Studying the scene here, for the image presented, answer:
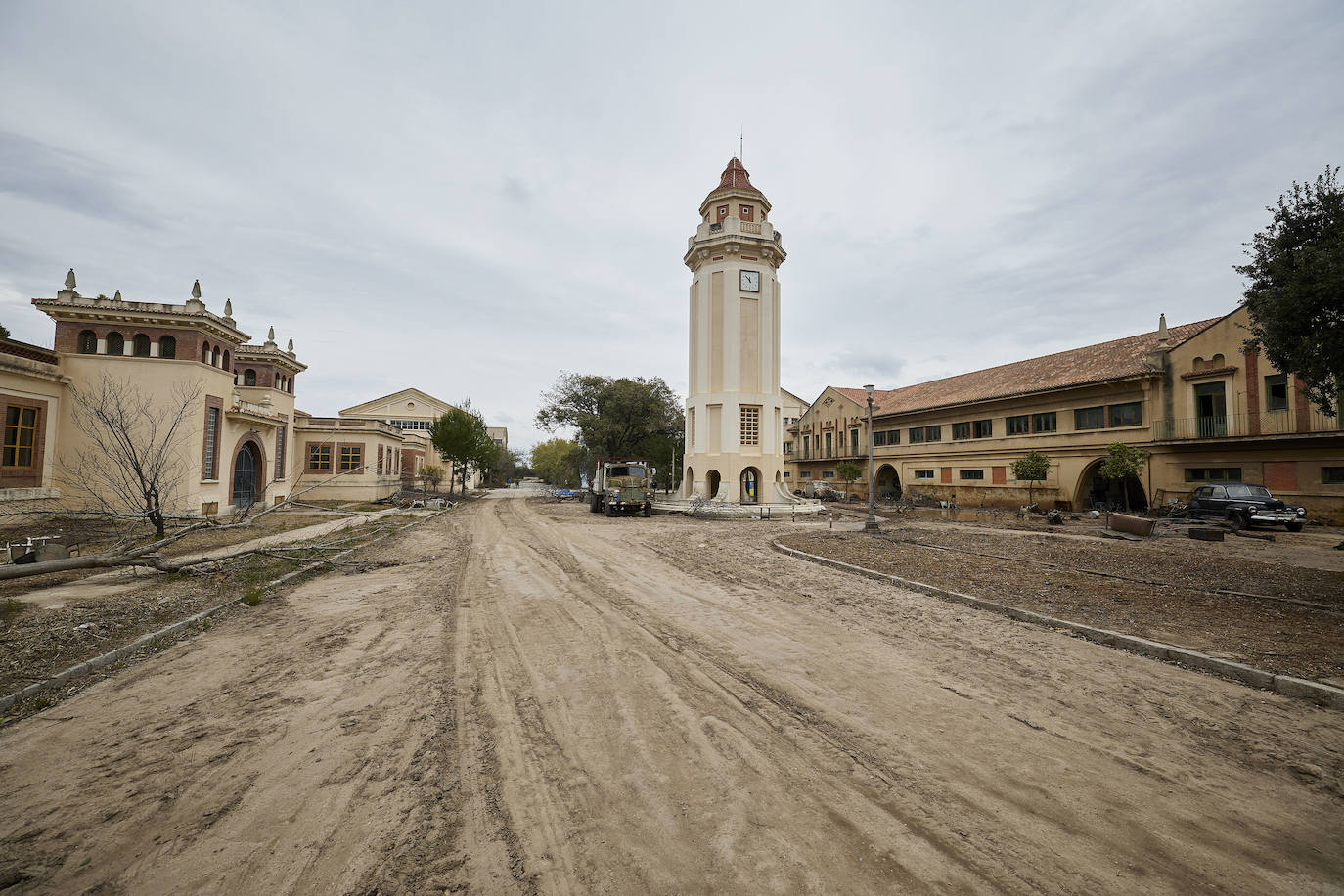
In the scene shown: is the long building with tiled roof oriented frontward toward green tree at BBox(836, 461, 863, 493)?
no

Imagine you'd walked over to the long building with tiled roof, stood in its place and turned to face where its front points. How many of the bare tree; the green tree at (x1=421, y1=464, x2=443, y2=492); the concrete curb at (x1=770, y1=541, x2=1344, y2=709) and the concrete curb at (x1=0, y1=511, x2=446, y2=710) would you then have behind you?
0

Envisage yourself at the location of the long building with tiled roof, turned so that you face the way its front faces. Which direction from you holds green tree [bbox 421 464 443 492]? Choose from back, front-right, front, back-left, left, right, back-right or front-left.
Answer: front-right

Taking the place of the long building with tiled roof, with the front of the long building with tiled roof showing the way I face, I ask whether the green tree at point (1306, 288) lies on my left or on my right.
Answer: on my left

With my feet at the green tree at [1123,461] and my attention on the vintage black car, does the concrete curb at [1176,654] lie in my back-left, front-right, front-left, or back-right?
front-right

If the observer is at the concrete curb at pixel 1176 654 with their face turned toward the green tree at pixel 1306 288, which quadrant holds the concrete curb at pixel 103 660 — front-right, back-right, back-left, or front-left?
back-left

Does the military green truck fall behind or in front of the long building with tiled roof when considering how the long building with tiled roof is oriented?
in front

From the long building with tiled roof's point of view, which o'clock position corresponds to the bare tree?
The bare tree is roughly at 12 o'clock from the long building with tiled roof.

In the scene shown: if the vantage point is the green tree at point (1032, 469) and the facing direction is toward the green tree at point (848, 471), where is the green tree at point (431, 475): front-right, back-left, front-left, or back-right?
front-left

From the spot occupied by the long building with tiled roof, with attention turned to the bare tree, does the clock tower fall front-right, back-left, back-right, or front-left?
front-right

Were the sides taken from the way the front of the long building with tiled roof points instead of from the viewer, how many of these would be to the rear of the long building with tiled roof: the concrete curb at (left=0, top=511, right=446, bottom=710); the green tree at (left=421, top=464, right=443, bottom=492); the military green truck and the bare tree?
0

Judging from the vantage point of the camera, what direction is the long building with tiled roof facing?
facing the viewer and to the left of the viewer

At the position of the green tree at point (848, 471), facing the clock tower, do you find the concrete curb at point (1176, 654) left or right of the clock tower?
left

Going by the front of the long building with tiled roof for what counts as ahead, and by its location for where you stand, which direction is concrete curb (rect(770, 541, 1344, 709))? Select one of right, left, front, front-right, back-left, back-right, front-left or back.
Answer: front-left

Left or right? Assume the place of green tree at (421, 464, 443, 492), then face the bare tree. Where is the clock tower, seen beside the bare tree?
left

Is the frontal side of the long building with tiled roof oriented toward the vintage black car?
no

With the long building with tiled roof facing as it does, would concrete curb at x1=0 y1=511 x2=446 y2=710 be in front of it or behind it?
in front
